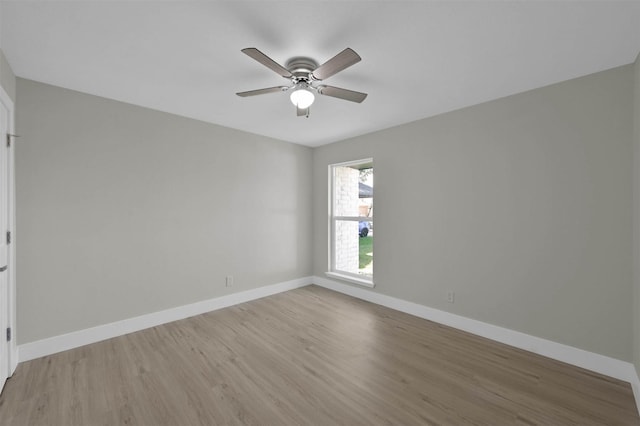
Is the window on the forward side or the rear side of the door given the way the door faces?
on the forward side

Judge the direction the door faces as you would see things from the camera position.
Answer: facing to the right of the viewer
